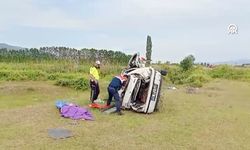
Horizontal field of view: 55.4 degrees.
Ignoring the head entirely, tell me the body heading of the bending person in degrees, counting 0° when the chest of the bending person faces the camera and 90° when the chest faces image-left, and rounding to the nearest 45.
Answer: approximately 270°

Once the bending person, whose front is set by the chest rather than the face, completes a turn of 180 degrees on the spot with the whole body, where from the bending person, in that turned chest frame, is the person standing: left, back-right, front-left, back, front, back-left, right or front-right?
front-right

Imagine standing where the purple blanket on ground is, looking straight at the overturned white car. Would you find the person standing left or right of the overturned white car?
left

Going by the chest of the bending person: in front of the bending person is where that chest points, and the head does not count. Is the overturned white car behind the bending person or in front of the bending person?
in front

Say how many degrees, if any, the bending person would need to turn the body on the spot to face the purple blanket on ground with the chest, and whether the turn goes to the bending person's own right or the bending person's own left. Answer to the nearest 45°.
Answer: approximately 135° to the bending person's own right
